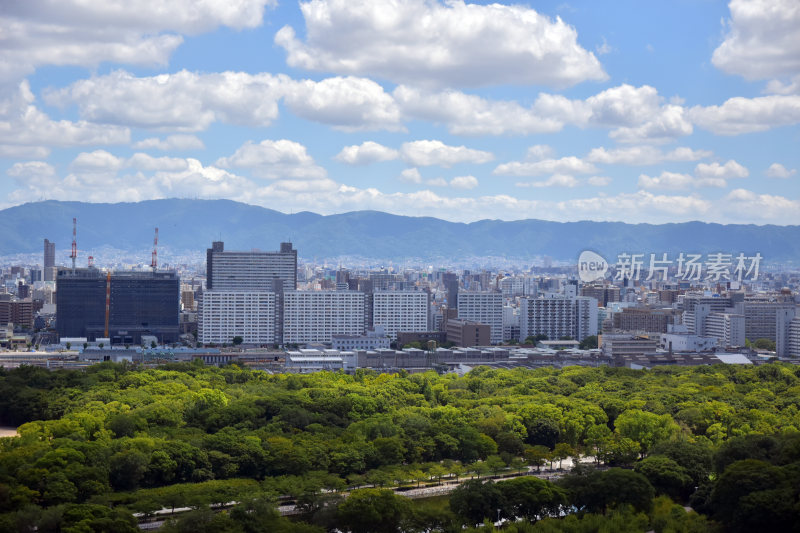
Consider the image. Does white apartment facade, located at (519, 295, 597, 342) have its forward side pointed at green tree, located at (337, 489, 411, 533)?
yes

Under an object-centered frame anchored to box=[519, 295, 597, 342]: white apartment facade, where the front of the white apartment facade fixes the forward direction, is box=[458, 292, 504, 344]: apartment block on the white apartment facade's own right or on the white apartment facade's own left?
on the white apartment facade's own right

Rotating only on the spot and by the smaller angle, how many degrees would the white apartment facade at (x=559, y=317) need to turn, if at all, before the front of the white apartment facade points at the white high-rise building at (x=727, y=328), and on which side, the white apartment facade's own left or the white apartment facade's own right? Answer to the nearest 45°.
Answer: approximately 90° to the white apartment facade's own left

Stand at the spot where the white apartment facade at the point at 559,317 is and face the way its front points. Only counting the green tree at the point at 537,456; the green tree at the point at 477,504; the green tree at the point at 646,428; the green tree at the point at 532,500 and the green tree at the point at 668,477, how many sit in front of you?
5

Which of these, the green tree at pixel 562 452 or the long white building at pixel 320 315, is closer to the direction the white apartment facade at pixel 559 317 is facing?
the green tree

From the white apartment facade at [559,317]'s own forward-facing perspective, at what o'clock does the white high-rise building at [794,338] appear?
The white high-rise building is roughly at 10 o'clock from the white apartment facade.

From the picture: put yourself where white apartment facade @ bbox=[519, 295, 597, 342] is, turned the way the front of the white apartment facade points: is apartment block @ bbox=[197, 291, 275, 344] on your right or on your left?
on your right

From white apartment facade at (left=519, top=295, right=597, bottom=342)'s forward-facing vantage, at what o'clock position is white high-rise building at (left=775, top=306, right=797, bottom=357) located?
The white high-rise building is roughly at 10 o'clock from the white apartment facade.

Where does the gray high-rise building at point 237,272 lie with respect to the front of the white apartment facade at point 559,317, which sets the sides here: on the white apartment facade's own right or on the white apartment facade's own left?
on the white apartment facade's own right

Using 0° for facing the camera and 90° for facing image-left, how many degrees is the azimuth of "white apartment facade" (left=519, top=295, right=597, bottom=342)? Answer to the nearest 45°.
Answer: approximately 0°

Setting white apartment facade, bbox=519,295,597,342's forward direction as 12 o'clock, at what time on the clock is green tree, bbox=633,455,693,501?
The green tree is roughly at 12 o'clock from the white apartment facade.

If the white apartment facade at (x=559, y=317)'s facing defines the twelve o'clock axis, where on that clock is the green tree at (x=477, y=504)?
The green tree is roughly at 12 o'clock from the white apartment facade.

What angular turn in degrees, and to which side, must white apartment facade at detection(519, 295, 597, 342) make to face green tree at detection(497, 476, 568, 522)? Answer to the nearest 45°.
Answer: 0° — it already faces it
